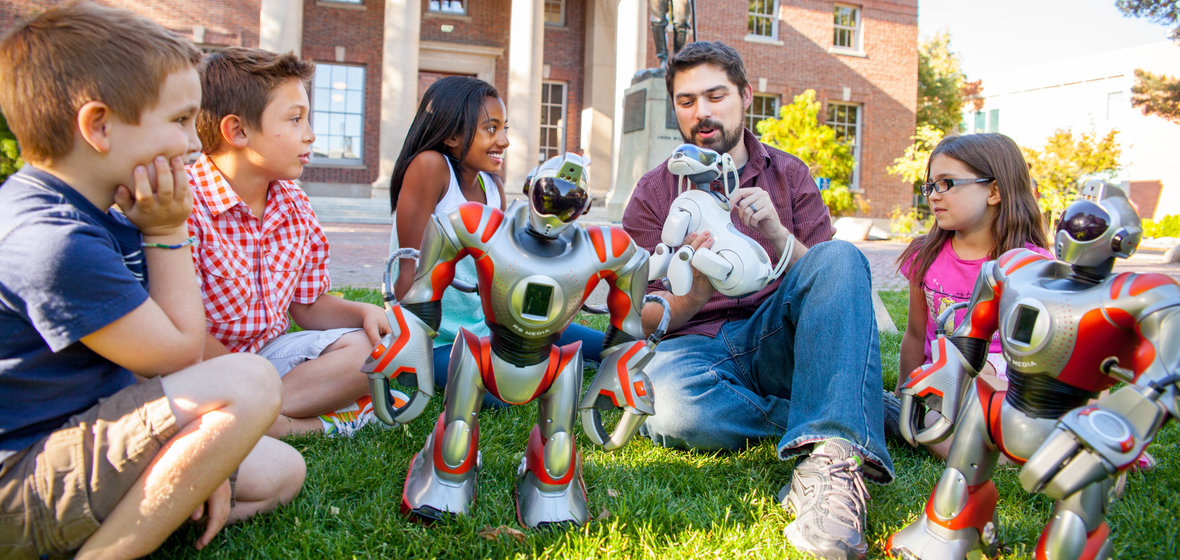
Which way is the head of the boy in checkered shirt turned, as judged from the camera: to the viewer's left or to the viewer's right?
to the viewer's right

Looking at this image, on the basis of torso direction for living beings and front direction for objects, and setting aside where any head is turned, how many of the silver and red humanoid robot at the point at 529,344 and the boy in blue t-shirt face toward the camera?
1

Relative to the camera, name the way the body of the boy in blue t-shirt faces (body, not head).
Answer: to the viewer's right

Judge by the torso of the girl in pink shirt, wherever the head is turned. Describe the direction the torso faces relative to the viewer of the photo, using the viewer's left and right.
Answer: facing the viewer and to the left of the viewer

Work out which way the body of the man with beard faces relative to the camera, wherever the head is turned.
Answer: toward the camera

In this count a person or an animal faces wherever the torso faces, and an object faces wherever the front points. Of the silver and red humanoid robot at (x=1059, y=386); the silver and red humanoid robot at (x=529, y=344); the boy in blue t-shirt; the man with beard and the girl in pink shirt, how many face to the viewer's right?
1

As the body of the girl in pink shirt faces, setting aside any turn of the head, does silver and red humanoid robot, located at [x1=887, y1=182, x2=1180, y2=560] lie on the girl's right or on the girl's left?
on the girl's left

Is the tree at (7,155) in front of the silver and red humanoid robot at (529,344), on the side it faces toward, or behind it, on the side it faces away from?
behind

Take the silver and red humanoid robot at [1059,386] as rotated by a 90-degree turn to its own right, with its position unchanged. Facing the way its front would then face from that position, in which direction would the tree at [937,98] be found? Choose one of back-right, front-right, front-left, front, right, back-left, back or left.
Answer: front-right

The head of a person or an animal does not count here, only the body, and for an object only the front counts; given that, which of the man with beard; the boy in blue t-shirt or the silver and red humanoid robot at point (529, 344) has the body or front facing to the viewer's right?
the boy in blue t-shirt
